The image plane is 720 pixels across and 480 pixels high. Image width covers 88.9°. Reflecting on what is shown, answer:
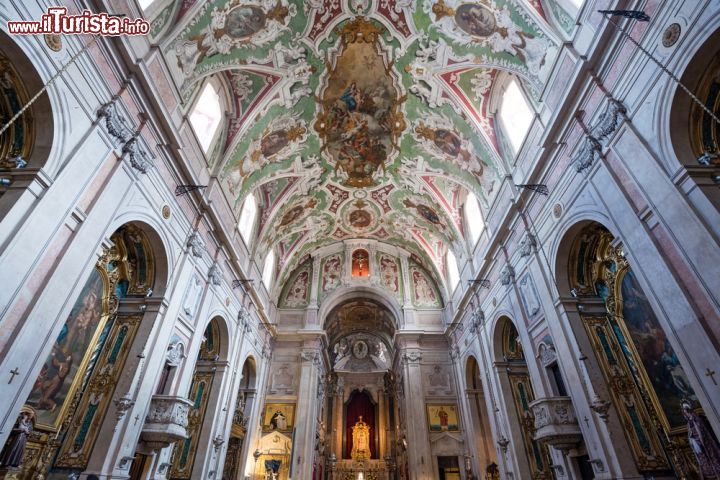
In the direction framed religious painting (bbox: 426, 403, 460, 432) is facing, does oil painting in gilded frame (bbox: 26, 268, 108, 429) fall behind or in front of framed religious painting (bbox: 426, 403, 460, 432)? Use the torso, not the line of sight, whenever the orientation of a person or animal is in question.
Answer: in front

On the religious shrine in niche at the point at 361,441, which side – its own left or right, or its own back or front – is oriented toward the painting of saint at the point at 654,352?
front

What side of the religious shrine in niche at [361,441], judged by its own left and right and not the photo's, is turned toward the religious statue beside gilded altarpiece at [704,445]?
front

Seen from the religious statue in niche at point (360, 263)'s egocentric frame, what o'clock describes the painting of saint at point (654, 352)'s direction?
The painting of saint is roughly at 11 o'clock from the religious statue in niche.

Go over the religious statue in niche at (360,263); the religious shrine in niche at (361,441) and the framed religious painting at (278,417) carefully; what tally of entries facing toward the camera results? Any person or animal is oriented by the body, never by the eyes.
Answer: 3

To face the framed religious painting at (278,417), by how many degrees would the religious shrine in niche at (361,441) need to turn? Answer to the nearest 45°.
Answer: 0° — it already faces it

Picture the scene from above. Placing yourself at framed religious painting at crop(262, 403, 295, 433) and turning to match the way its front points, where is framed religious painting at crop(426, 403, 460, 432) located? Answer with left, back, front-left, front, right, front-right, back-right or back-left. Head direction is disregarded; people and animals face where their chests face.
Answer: left

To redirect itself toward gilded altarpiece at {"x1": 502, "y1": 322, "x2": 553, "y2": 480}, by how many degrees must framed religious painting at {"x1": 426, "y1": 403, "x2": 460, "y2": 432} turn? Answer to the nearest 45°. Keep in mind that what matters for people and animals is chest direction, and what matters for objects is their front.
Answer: approximately 45° to its left

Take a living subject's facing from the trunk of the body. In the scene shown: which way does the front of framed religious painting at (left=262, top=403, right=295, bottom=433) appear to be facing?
toward the camera

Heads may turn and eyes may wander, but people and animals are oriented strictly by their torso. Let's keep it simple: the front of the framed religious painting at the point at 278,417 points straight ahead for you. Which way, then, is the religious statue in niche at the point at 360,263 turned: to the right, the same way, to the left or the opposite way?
the same way

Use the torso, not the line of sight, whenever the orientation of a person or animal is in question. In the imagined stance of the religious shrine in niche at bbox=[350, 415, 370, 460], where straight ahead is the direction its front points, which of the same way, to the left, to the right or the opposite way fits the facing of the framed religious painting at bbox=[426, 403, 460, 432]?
the same way

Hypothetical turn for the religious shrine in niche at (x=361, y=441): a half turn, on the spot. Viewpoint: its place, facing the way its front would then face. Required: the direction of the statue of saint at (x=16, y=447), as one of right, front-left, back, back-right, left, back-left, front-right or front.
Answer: back

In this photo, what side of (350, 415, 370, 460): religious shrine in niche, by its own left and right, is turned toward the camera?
front
